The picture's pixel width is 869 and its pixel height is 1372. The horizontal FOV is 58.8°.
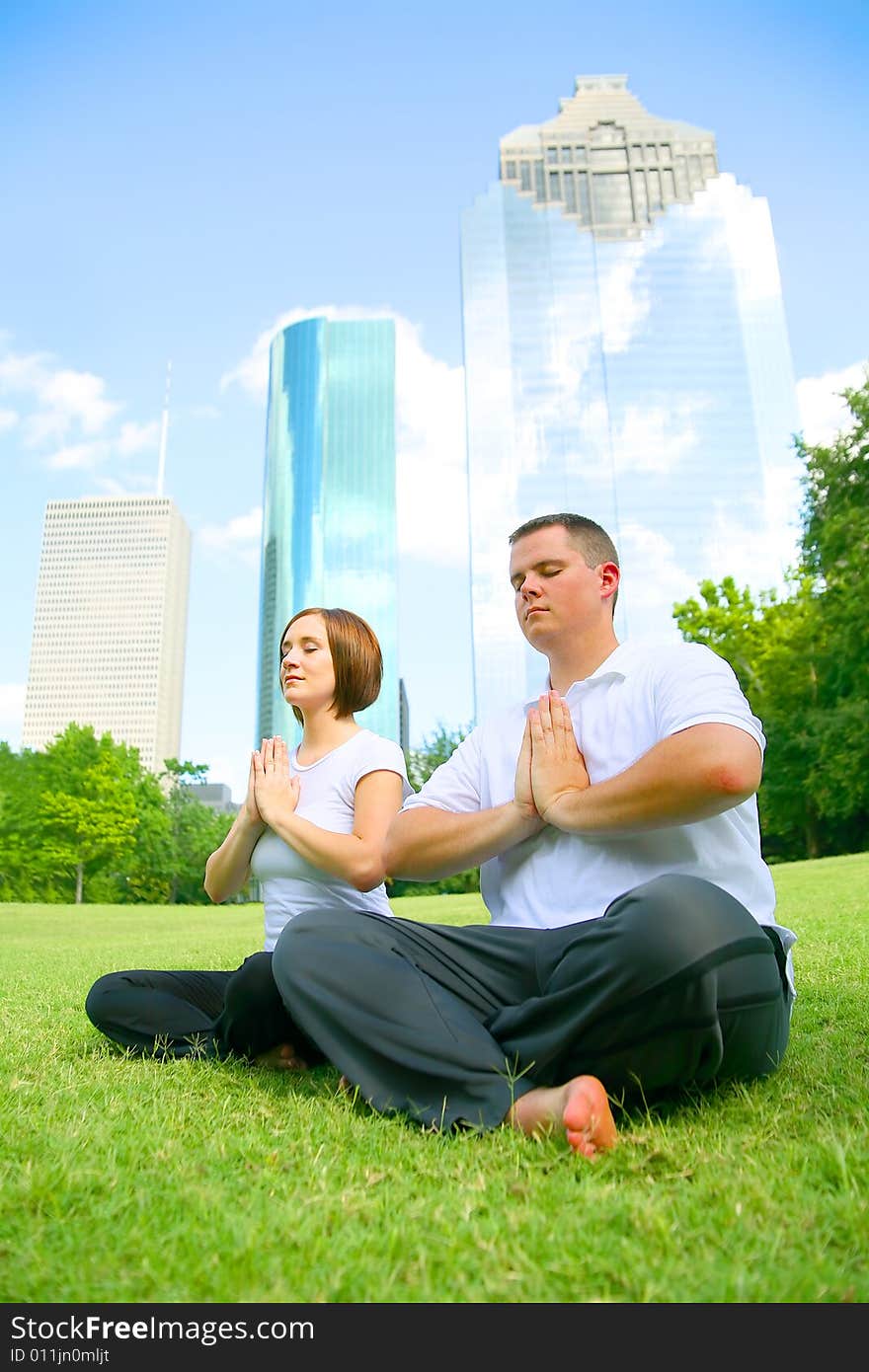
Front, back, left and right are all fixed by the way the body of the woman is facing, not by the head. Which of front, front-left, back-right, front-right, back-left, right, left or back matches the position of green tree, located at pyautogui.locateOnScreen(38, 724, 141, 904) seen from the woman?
back-right

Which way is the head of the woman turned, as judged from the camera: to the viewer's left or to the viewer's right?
to the viewer's left

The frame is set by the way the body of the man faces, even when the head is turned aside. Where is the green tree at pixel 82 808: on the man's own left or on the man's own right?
on the man's own right

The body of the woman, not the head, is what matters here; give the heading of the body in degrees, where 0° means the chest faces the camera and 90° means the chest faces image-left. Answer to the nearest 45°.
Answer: approximately 45°

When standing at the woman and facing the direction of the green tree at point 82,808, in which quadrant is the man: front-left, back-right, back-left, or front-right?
back-right

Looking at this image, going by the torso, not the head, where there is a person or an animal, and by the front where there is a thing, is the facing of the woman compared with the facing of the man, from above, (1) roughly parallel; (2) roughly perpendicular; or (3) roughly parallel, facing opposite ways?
roughly parallel

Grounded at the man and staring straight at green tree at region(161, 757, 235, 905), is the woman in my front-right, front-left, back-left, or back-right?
front-left

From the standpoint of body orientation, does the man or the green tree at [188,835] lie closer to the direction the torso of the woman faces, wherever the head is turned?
the man

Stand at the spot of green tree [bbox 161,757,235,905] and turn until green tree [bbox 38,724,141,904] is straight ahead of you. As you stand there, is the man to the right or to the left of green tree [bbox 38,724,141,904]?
left

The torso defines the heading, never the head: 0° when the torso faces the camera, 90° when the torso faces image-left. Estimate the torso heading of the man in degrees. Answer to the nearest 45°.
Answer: approximately 45°

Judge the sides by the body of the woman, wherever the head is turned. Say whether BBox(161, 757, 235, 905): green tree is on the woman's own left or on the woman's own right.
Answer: on the woman's own right

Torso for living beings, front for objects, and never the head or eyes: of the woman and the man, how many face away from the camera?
0

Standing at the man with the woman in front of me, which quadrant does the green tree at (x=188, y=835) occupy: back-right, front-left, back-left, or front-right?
front-right

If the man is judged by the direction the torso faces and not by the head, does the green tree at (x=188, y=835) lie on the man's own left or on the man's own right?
on the man's own right
